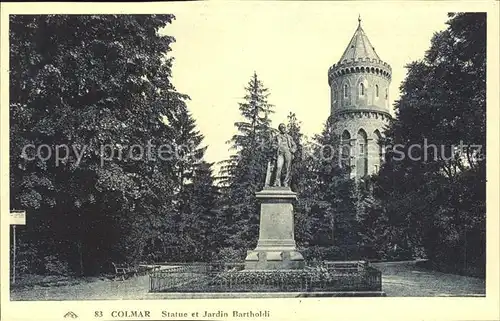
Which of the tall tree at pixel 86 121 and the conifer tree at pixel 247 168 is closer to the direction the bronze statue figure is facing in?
the tall tree

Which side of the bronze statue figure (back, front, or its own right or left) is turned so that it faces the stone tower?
back

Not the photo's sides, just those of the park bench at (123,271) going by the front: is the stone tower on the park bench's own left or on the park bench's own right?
on the park bench's own left

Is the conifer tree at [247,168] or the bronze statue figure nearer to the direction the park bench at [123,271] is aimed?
the bronze statue figure

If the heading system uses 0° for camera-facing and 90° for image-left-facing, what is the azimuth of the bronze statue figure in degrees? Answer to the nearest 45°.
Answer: approximately 0°

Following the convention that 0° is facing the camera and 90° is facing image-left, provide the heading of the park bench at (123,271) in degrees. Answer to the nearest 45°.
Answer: approximately 315°
